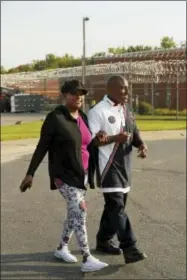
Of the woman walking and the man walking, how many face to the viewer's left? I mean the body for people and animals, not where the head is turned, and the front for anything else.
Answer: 0

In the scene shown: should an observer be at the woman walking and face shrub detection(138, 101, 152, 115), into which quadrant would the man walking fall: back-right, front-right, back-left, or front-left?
front-right

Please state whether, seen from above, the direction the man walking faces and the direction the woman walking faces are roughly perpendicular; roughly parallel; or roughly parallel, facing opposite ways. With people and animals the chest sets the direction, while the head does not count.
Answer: roughly parallel

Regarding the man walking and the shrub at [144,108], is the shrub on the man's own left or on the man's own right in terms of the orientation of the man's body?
on the man's own left

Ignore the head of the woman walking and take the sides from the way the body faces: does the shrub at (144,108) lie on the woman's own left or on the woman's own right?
on the woman's own left

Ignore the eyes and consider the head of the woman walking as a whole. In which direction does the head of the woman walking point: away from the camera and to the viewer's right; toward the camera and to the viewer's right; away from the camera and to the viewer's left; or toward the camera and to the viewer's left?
toward the camera and to the viewer's right

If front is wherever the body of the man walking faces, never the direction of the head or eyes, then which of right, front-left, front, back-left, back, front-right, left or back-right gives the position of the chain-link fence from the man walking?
back-left

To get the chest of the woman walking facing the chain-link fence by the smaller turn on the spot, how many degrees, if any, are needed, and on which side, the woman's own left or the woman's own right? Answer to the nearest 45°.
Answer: approximately 135° to the woman's own left

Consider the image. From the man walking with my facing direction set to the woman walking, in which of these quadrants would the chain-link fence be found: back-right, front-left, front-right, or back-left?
back-right
